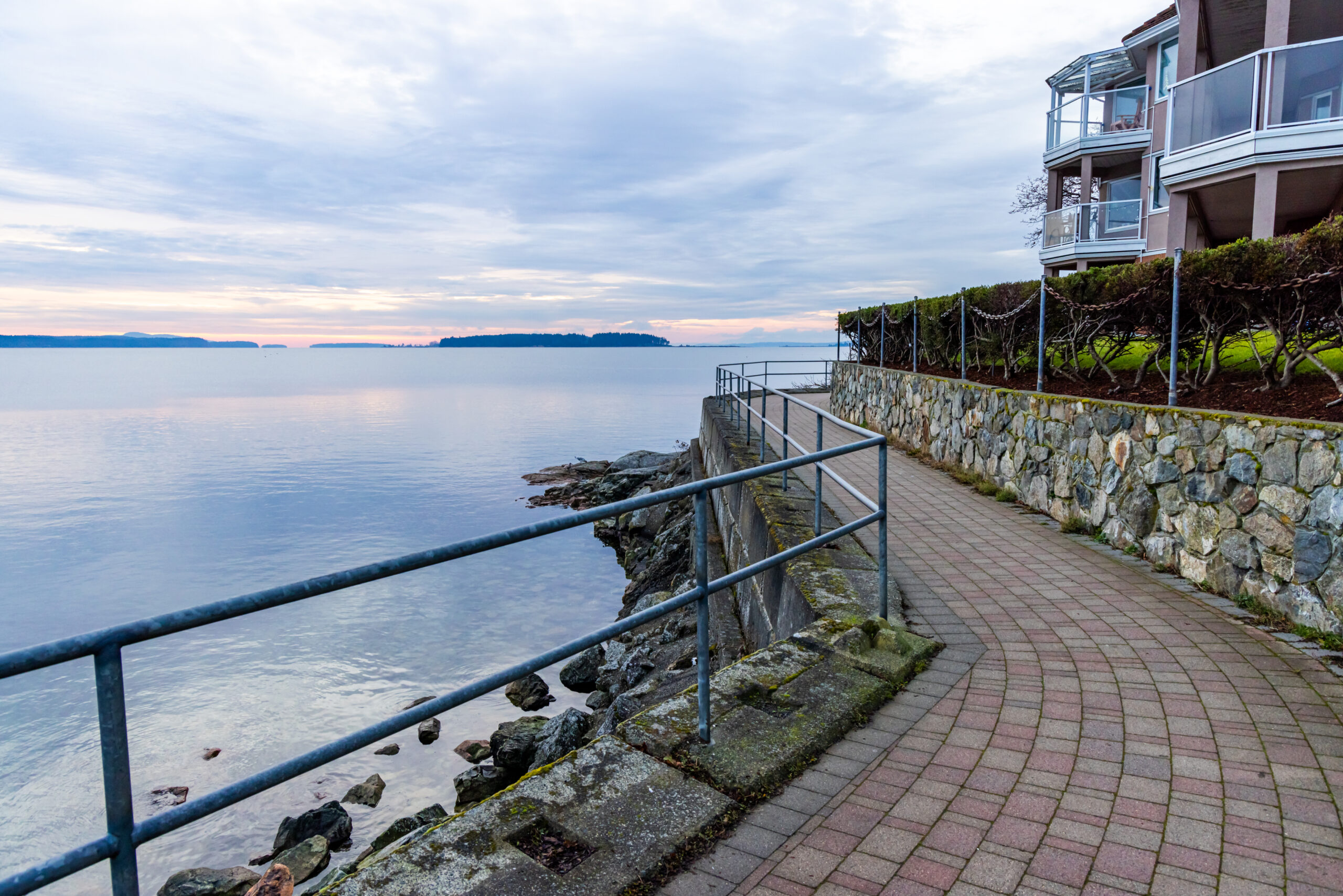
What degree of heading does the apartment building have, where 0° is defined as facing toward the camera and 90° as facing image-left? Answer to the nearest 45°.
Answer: approximately 45°

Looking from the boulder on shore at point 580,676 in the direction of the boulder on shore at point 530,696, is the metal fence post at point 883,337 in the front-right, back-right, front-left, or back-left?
back-right

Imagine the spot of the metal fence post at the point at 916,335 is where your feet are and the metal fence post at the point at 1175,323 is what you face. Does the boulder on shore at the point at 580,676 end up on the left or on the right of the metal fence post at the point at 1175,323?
right

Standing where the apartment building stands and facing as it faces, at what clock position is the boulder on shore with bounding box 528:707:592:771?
The boulder on shore is roughly at 11 o'clock from the apartment building.

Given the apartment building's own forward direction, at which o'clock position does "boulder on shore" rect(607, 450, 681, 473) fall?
The boulder on shore is roughly at 2 o'clock from the apartment building.

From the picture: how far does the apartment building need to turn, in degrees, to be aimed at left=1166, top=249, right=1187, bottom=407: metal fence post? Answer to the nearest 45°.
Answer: approximately 45° to its left

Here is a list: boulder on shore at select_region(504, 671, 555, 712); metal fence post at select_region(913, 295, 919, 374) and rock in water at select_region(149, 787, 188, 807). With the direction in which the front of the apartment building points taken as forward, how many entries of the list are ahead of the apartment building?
3
